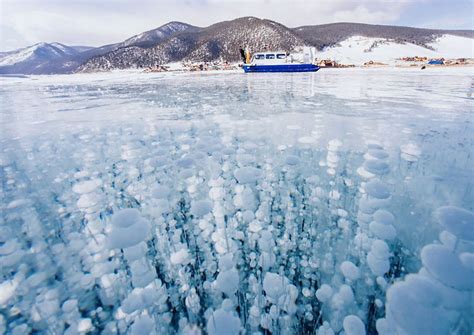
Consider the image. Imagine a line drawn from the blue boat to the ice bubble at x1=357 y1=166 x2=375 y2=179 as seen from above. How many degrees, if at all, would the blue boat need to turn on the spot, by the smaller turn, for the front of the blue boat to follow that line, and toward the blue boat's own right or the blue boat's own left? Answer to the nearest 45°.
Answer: approximately 90° to the blue boat's own right

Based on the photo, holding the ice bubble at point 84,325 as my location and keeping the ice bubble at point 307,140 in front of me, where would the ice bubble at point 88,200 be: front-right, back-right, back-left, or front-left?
front-left

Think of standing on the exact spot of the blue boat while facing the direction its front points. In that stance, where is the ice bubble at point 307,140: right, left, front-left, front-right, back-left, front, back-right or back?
right

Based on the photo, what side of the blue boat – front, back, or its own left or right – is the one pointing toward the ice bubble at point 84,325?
right

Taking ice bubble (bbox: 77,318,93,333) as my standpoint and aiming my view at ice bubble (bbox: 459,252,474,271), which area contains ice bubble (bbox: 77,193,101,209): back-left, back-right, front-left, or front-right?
back-left

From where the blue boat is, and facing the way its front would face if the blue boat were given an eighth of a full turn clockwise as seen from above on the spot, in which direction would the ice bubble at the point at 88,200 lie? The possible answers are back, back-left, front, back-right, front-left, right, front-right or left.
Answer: front-right

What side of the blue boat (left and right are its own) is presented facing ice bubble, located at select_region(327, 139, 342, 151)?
right

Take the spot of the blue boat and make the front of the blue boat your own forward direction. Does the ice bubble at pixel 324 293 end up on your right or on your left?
on your right

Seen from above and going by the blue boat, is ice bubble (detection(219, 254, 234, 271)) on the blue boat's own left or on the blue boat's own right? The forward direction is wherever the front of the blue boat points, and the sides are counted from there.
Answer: on the blue boat's own right

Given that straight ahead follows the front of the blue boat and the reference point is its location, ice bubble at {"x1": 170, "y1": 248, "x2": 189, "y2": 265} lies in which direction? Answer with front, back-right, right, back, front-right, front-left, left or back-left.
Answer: right

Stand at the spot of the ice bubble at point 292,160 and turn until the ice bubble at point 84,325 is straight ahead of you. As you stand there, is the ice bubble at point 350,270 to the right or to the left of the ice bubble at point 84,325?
left
